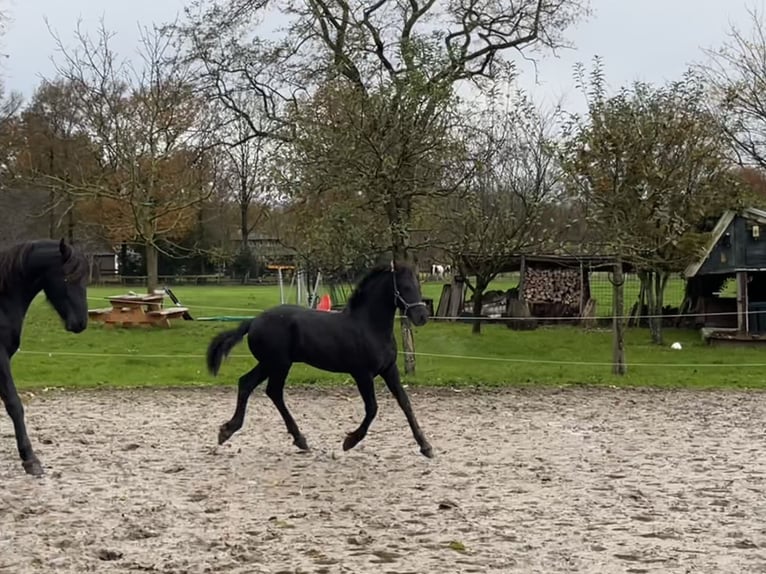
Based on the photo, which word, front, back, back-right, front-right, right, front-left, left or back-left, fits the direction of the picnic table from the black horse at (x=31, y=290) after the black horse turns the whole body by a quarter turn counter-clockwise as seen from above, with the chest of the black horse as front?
front

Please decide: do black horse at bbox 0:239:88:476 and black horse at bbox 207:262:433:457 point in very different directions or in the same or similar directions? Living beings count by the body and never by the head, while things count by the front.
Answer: same or similar directions

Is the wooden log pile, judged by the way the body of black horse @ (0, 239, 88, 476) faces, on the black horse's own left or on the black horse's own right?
on the black horse's own left

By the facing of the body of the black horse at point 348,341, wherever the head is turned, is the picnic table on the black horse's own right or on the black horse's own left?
on the black horse's own left

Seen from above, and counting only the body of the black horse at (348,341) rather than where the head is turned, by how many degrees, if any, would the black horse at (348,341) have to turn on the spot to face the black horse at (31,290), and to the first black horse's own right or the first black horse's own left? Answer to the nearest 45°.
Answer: approximately 180°

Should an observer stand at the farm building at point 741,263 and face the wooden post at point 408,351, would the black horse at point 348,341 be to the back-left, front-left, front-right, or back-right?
front-left

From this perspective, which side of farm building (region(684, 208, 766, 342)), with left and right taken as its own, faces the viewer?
front

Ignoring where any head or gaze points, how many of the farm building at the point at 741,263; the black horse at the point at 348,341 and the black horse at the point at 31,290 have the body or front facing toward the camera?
1

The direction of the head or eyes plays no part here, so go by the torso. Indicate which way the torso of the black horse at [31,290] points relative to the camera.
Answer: to the viewer's right

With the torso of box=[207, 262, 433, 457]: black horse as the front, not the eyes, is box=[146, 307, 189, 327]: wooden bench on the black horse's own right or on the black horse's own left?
on the black horse's own left

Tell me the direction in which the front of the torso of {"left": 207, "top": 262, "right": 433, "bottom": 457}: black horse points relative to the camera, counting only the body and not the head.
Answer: to the viewer's right
